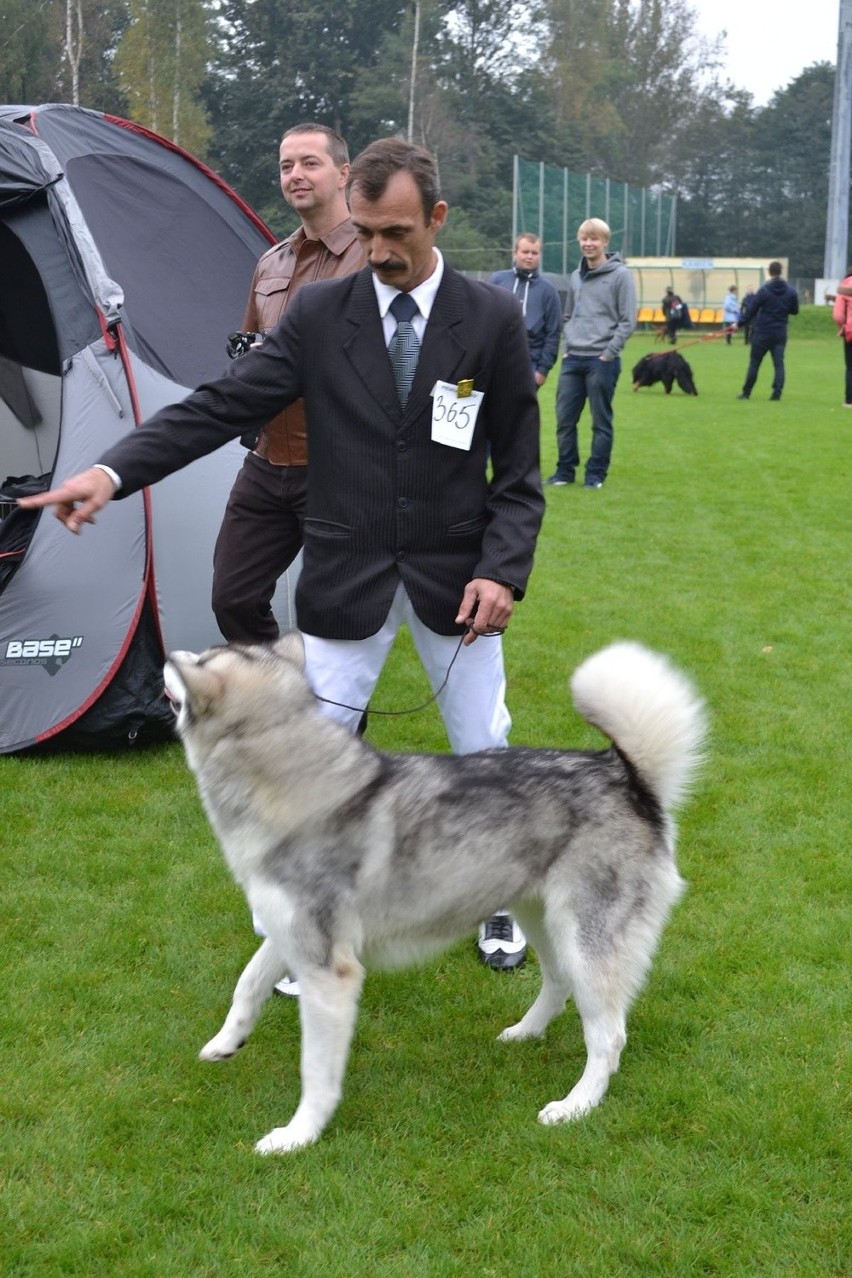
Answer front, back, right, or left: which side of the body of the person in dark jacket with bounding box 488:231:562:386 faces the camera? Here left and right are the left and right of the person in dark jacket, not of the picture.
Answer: front

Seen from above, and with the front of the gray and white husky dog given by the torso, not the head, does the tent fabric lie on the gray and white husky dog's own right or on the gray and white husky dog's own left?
on the gray and white husky dog's own right

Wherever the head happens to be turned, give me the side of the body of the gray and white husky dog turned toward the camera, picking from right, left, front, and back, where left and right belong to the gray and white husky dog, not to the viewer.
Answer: left

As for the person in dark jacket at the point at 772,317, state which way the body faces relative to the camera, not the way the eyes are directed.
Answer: away from the camera

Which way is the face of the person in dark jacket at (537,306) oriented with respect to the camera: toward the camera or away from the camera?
toward the camera

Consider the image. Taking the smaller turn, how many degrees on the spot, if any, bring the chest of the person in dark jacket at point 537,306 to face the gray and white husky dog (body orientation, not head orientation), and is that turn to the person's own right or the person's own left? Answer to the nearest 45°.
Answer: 0° — they already face it

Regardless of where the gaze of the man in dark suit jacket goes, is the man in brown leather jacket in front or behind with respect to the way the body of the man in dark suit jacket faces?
behind

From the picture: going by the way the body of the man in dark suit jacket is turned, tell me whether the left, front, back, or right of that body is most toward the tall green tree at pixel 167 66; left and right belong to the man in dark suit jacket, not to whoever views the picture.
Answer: back

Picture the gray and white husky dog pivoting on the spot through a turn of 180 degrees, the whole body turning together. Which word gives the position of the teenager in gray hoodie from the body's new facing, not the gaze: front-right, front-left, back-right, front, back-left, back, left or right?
left

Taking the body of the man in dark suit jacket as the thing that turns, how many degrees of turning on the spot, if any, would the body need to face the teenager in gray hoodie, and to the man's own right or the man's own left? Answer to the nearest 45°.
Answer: approximately 180°

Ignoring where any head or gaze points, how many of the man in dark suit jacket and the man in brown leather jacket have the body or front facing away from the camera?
0
